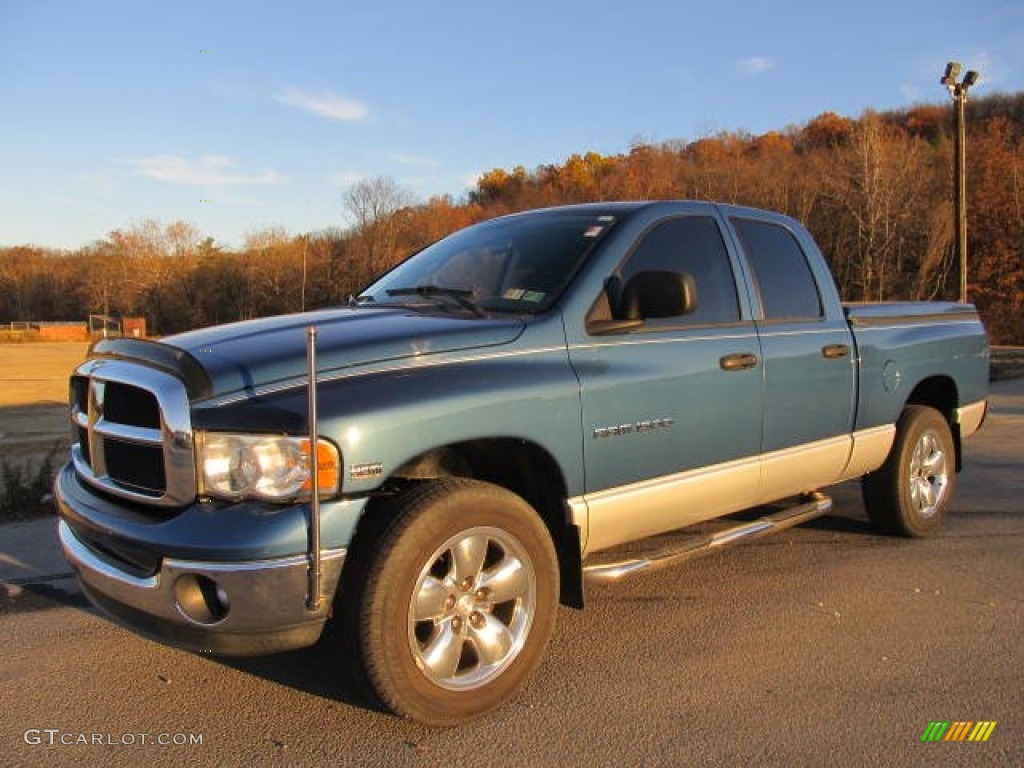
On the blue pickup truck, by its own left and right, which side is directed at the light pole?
back

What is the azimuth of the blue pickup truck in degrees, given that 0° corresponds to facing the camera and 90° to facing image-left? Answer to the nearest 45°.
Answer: approximately 45°
